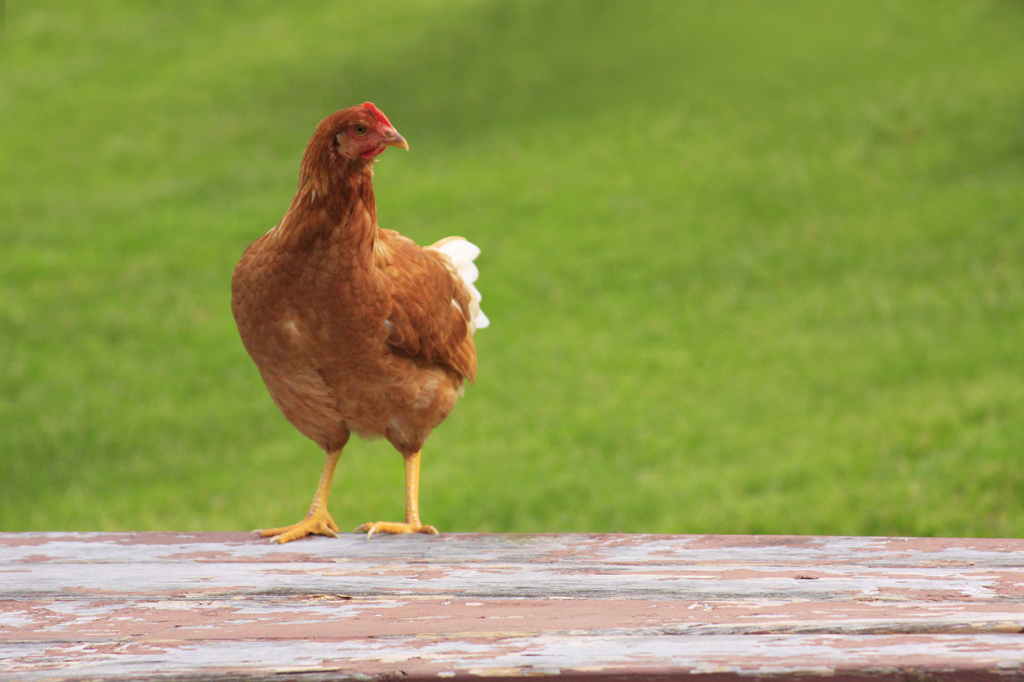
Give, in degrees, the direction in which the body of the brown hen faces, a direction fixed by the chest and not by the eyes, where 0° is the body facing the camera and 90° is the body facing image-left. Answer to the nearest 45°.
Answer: approximately 45°
